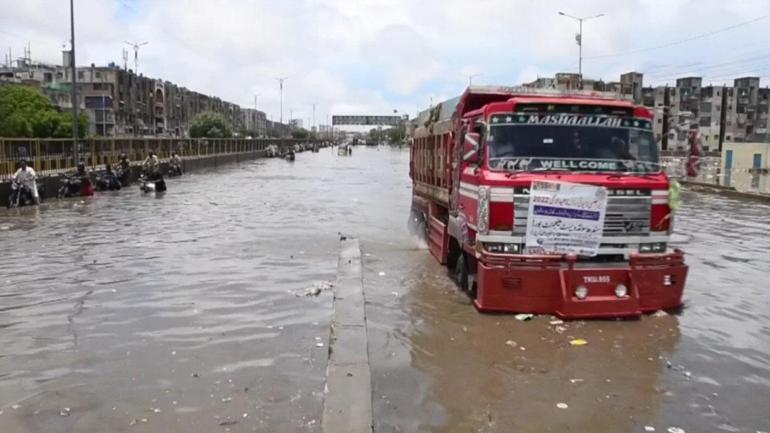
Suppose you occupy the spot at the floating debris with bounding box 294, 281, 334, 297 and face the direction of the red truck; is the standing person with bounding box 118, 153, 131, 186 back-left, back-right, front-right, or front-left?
back-left

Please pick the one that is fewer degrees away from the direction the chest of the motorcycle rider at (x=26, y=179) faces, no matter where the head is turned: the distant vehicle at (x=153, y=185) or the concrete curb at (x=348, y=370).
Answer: the concrete curb

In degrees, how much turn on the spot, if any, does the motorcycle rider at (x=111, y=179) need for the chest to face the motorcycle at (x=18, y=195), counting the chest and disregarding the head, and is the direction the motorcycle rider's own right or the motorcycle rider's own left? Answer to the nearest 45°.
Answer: approximately 45° to the motorcycle rider's own right

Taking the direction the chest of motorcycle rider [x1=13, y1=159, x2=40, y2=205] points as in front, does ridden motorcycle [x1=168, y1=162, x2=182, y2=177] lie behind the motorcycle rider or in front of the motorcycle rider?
behind

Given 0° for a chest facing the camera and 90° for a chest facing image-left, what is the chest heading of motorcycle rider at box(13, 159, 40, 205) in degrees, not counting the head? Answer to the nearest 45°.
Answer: approximately 45°

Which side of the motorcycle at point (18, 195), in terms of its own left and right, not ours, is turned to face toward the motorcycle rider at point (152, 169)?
back

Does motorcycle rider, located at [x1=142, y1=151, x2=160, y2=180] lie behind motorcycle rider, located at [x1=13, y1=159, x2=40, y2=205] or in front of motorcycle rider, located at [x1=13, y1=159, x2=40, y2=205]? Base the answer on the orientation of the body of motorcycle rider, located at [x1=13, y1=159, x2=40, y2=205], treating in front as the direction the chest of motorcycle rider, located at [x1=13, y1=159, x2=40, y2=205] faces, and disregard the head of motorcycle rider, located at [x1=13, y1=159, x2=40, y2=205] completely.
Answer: behind

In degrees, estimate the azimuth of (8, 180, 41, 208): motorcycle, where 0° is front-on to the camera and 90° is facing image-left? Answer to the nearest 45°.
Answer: approximately 45°

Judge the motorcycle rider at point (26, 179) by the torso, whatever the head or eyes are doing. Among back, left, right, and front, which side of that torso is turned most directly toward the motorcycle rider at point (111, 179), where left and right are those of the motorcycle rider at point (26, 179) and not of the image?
back

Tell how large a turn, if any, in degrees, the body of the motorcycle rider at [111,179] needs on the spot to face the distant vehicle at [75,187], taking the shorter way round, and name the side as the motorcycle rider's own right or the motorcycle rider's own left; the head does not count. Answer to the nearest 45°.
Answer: approximately 45° to the motorcycle rider's own right
